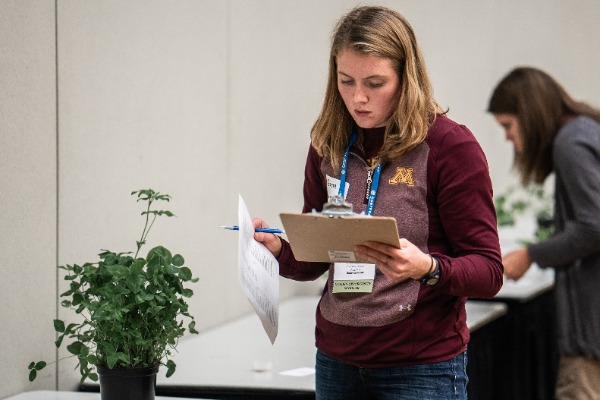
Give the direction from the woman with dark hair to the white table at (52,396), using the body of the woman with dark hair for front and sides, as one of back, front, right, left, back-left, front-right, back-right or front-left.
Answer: front-left

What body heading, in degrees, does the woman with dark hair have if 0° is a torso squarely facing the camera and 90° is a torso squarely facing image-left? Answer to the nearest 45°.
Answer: approximately 90°

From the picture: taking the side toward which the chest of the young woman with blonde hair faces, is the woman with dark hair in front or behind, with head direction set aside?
behind

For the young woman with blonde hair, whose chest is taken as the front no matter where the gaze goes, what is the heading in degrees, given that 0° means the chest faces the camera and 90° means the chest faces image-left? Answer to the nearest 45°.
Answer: approximately 45°

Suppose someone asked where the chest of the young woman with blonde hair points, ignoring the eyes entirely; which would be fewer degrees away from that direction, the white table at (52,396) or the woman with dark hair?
the white table

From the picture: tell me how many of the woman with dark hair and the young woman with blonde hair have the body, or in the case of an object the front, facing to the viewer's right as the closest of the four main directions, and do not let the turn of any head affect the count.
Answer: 0

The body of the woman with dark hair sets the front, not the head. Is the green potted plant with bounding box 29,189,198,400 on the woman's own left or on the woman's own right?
on the woman's own left

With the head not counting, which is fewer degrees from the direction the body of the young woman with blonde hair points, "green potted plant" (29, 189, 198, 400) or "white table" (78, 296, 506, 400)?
the green potted plant
